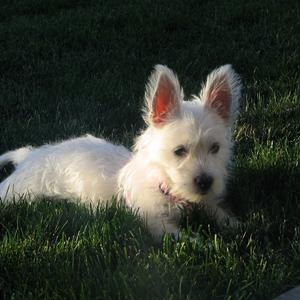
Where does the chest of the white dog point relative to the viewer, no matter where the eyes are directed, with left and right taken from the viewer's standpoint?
facing the viewer and to the right of the viewer
